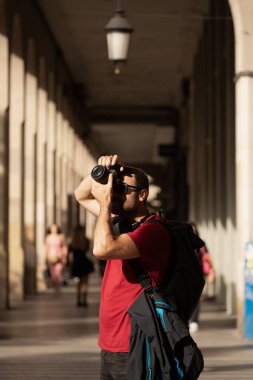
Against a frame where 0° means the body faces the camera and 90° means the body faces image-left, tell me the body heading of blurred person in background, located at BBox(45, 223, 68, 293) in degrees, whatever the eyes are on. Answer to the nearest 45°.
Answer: approximately 0°

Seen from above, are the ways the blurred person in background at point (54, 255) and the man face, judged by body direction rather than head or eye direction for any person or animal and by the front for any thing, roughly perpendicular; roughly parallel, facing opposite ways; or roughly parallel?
roughly perpendicular

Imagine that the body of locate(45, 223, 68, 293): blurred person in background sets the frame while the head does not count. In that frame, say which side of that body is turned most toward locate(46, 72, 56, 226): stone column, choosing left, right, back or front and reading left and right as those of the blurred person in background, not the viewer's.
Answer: back

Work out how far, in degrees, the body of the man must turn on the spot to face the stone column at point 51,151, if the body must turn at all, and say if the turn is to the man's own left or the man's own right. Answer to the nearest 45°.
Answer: approximately 90° to the man's own right

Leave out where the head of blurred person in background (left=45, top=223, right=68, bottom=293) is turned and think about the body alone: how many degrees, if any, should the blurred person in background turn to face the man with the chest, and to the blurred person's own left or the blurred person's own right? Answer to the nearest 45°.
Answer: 0° — they already face them

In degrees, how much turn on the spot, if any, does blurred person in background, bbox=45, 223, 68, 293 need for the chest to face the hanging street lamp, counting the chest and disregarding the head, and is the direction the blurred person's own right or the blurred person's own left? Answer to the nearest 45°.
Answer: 0° — they already face it

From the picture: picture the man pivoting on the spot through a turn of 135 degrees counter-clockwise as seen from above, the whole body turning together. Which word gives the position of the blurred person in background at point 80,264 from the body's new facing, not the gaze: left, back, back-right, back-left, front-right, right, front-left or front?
back-left

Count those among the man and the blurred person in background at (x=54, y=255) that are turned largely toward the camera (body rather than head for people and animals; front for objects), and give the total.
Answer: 1

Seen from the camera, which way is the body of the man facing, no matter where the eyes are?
to the viewer's left

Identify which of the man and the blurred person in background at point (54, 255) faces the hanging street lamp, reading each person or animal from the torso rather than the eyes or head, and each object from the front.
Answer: the blurred person in background

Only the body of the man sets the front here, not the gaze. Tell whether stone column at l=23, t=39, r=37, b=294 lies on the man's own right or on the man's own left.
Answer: on the man's own right
